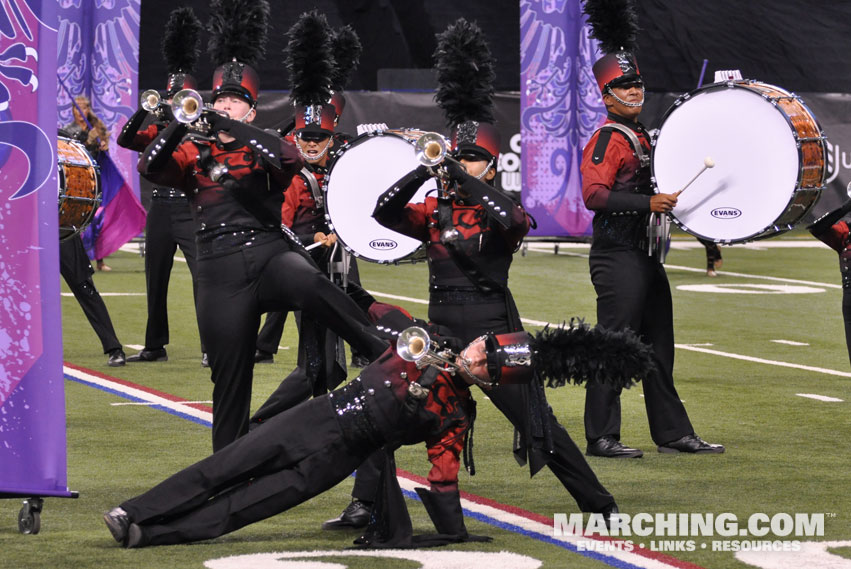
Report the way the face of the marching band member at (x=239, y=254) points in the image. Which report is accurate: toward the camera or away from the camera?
toward the camera

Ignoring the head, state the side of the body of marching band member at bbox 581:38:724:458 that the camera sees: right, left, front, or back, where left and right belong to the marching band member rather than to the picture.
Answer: right

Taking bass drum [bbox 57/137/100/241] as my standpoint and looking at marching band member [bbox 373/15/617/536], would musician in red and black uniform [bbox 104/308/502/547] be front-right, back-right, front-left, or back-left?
front-right

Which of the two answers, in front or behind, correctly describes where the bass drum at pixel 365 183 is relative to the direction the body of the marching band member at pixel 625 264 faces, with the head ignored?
behind

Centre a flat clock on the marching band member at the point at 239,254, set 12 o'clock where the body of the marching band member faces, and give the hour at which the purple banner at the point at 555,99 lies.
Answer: The purple banner is roughly at 5 o'clock from the marching band member.

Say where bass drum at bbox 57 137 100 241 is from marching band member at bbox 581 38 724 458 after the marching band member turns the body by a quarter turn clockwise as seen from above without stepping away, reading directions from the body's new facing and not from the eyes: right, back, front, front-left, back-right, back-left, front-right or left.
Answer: right

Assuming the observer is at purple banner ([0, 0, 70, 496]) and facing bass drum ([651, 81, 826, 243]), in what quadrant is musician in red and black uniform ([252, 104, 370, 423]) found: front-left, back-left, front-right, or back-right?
front-left

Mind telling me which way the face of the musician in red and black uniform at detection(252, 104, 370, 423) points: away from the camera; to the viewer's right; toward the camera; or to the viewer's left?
toward the camera

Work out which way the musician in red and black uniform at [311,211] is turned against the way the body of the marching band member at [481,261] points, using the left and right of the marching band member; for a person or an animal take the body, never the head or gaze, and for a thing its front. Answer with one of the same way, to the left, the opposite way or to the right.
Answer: to the left

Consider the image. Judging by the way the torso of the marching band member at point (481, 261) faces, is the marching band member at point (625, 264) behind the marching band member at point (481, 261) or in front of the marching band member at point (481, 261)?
behind
